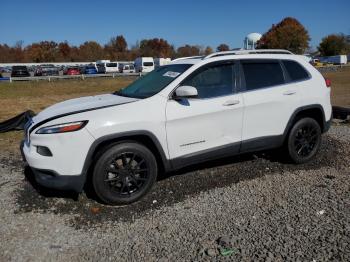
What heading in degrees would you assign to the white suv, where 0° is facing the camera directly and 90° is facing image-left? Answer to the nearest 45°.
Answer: approximately 45°

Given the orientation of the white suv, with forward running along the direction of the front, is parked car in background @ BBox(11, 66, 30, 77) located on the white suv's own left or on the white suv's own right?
on the white suv's own right
